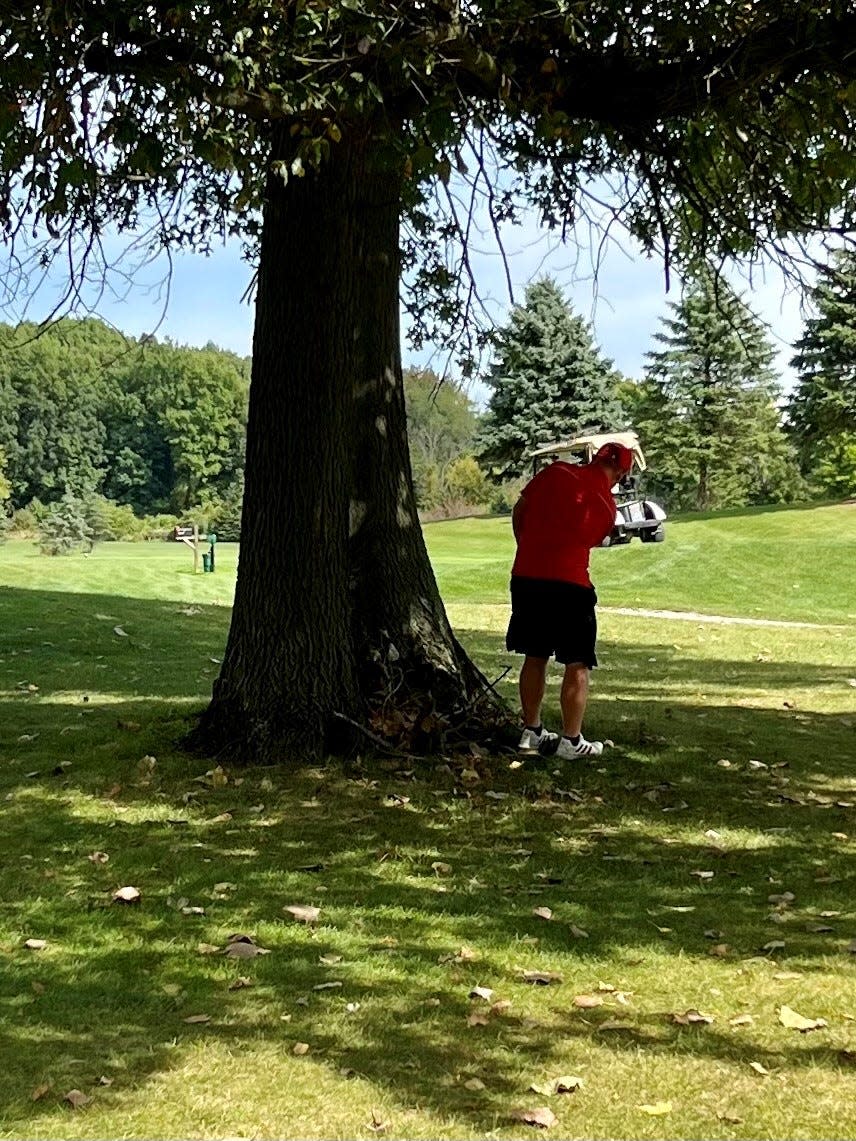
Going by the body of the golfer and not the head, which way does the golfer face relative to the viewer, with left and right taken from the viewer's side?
facing away from the viewer and to the right of the viewer

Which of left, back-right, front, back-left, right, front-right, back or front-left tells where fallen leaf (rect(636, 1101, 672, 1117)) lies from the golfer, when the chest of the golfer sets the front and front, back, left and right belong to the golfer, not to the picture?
back-right

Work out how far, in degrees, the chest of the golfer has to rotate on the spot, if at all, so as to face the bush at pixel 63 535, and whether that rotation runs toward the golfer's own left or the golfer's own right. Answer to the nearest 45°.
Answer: approximately 90° to the golfer's own left

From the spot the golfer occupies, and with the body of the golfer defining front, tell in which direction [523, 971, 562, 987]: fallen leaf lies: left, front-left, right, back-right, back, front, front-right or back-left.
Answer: back-right

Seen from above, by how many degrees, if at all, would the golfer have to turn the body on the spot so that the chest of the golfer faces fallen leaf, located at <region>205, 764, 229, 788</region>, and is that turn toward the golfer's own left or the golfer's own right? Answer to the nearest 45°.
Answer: approximately 135° to the golfer's own left

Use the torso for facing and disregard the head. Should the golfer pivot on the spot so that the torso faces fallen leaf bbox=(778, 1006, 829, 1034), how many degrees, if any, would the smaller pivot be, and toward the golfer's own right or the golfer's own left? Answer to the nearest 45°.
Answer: approximately 135° to the golfer's own right

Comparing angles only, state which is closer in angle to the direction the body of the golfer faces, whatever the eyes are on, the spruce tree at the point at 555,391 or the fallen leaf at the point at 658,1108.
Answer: the spruce tree

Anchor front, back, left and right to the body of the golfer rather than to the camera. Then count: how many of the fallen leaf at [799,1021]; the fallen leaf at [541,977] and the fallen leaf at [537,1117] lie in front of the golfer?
0

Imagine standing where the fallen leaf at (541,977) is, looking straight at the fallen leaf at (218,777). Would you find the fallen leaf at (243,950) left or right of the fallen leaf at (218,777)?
left

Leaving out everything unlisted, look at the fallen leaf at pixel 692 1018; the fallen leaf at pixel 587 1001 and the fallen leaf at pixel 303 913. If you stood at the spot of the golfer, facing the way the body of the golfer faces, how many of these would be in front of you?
0
